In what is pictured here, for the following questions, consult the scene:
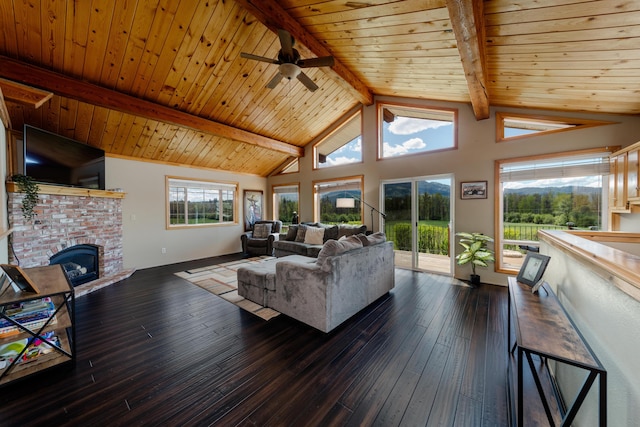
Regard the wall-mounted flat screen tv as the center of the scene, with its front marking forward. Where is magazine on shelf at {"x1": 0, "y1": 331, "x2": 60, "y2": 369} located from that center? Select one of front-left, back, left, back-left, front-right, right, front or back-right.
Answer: front-right

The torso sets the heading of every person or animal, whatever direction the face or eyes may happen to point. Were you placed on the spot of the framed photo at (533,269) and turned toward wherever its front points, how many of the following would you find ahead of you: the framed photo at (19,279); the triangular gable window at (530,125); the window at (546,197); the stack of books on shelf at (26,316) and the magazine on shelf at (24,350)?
3

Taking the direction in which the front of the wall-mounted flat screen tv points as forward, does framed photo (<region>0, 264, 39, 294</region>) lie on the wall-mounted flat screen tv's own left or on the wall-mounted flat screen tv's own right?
on the wall-mounted flat screen tv's own right

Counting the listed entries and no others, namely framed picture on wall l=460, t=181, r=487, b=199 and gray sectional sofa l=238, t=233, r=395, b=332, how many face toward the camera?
1

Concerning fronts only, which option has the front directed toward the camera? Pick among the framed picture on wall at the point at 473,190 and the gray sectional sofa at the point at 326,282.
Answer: the framed picture on wall

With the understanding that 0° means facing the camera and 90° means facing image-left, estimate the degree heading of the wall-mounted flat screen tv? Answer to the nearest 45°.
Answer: approximately 315°

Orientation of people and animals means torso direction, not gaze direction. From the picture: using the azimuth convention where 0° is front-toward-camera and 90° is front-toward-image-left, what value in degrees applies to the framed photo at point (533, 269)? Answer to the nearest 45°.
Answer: approximately 45°

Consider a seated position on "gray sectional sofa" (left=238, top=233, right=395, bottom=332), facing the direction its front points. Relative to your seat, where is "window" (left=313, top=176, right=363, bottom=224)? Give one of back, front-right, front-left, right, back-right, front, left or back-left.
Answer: front-right

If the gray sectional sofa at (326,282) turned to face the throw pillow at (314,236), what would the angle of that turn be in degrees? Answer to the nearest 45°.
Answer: approximately 45° to its right

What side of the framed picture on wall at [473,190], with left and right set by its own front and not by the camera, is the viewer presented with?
front

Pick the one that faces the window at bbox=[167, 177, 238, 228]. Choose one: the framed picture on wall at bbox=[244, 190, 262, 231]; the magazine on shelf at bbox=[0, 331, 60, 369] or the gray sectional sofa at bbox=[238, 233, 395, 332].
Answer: the gray sectional sofa

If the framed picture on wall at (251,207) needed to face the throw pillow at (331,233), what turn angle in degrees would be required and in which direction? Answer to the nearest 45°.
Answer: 0° — it already faces it

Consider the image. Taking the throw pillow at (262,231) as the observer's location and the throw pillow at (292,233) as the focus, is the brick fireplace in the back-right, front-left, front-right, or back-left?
back-right

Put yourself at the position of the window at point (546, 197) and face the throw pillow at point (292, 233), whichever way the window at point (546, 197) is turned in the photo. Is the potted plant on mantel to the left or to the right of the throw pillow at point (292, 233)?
left

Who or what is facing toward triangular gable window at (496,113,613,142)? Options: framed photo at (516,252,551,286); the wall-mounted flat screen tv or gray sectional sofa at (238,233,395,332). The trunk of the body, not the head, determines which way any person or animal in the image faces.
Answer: the wall-mounted flat screen tv

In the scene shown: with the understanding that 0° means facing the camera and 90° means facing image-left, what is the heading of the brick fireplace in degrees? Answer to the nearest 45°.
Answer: approximately 315°

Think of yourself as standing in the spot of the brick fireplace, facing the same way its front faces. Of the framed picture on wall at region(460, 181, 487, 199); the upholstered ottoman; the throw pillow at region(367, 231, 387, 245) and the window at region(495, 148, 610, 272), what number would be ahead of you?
4

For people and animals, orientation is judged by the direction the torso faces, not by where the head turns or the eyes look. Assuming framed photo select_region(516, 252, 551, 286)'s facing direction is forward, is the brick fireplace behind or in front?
in front
